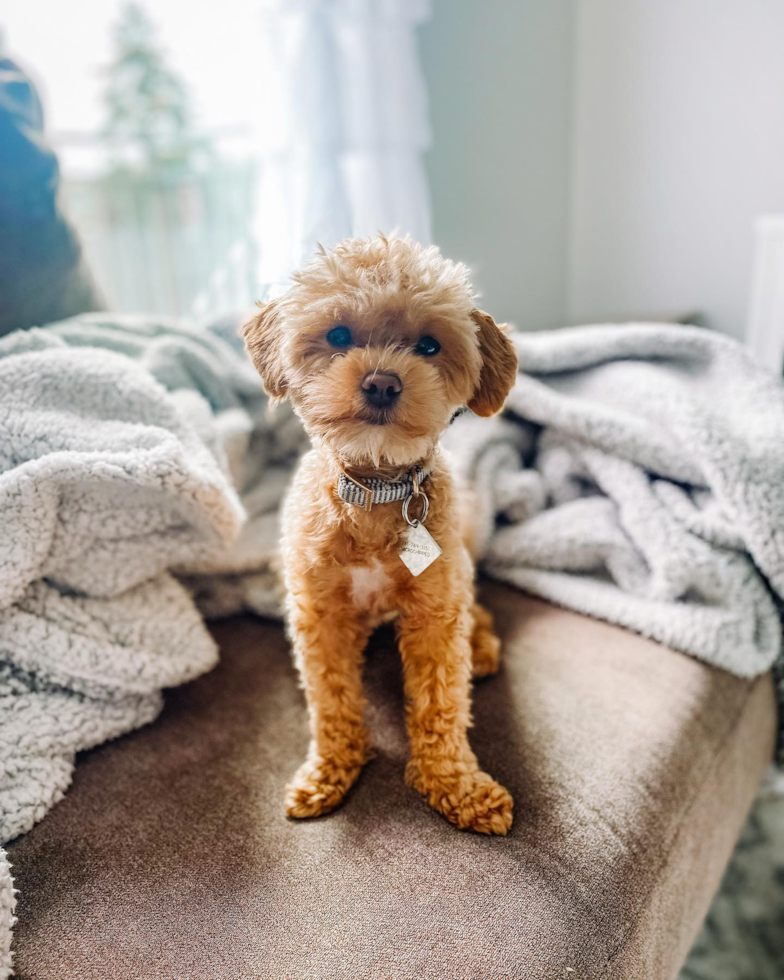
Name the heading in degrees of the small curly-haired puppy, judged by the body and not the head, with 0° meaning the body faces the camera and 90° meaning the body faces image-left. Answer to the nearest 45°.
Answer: approximately 0°

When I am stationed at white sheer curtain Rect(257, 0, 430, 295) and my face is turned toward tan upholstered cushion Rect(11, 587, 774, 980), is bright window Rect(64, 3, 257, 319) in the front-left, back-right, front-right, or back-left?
back-right

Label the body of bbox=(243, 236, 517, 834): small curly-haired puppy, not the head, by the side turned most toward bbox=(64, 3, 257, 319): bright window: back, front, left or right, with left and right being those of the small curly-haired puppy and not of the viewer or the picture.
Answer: back

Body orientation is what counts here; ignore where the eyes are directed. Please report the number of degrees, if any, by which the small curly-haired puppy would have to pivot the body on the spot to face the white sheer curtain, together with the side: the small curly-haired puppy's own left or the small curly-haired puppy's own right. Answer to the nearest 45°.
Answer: approximately 180°
